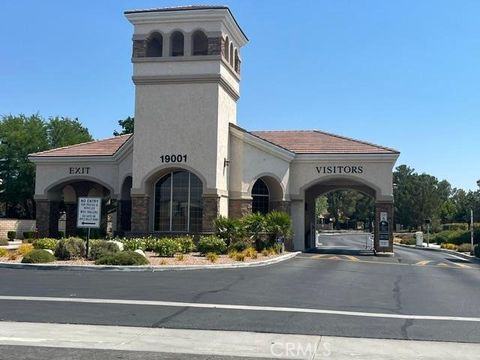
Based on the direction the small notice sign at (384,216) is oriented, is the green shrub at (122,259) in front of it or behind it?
in front

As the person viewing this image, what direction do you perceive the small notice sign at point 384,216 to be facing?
facing the viewer

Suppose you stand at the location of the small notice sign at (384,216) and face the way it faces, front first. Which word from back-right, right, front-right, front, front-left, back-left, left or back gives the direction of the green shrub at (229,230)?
front-right

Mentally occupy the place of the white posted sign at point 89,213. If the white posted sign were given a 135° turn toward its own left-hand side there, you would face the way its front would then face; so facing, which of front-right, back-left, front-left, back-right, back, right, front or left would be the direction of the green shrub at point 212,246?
front-right

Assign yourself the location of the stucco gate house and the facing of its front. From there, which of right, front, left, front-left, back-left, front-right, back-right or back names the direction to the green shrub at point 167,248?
front

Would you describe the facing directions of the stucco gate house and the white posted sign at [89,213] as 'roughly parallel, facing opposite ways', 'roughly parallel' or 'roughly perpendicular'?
roughly parallel

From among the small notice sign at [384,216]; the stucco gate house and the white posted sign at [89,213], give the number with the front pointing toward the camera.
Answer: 3

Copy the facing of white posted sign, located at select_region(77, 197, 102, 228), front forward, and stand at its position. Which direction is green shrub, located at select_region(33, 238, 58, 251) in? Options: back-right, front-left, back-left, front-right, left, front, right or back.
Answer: back-right

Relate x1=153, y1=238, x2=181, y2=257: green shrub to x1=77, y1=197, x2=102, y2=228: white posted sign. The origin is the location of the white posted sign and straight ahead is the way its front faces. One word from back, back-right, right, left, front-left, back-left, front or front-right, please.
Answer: left

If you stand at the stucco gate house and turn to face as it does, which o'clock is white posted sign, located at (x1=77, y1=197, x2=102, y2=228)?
The white posted sign is roughly at 1 o'clock from the stucco gate house.

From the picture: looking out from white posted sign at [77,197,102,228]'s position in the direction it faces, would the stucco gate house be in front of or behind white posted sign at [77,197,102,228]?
behind

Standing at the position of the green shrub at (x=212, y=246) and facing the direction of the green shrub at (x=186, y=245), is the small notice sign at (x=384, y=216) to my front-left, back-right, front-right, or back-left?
back-right

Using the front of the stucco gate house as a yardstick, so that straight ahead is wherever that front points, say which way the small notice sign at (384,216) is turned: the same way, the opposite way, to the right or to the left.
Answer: the same way

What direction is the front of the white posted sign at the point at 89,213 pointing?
toward the camera
